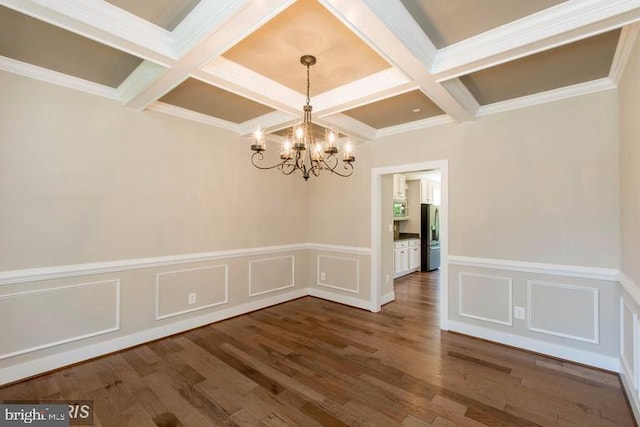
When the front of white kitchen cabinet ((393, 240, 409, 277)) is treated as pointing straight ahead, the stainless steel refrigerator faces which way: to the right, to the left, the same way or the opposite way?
the same way

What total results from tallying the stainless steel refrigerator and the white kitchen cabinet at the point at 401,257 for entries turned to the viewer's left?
0

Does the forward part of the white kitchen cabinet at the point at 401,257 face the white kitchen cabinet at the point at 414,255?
no

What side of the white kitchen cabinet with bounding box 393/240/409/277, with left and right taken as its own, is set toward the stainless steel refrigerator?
left

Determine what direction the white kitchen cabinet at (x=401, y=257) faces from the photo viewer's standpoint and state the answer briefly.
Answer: facing the viewer and to the right of the viewer

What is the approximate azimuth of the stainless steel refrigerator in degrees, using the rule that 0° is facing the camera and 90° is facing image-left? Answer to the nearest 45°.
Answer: approximately 315°
